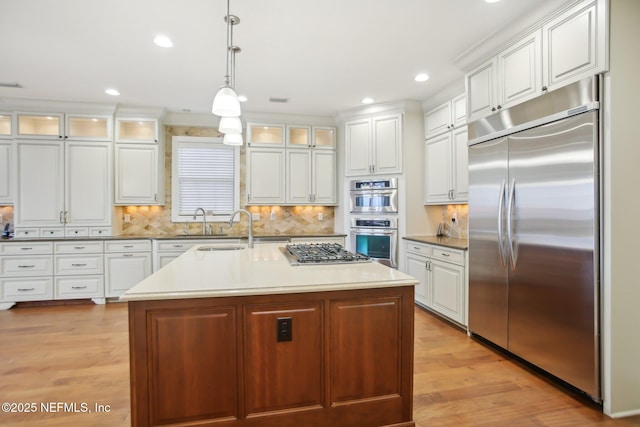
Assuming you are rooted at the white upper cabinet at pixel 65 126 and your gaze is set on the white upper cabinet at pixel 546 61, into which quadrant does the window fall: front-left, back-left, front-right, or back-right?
front-left

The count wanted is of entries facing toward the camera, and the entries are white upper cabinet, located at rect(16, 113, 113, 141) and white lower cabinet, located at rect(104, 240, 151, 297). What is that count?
2

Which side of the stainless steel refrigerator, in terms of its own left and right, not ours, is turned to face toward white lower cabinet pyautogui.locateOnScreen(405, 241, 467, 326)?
right

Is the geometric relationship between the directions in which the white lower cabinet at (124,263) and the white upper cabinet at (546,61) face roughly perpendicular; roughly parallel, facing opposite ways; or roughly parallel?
roughly perpendicular

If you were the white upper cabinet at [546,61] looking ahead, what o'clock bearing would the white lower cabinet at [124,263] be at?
The white lower cabinet is roughly at 1 o'clock from the white upper cabinet.

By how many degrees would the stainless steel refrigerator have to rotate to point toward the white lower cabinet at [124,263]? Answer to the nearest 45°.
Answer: approximately 45° to its right

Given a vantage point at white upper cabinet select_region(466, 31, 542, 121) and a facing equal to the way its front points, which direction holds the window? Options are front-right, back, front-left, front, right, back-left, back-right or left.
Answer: front-right

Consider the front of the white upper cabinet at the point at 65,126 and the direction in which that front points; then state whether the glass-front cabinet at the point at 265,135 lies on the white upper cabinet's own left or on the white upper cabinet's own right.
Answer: on the white upper cabinet's own left

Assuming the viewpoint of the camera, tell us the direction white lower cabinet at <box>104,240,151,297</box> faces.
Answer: facing the viewer

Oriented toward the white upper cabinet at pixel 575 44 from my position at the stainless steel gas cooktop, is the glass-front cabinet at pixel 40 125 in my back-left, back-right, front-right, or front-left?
back-left

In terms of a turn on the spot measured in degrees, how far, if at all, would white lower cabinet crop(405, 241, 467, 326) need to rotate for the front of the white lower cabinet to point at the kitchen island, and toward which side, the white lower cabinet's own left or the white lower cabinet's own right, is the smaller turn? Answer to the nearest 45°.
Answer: approximately 45° to the white lower cabinet's own left

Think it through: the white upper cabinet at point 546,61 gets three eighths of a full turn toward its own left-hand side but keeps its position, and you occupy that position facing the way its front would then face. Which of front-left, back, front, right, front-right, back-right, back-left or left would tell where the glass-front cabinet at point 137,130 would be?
back

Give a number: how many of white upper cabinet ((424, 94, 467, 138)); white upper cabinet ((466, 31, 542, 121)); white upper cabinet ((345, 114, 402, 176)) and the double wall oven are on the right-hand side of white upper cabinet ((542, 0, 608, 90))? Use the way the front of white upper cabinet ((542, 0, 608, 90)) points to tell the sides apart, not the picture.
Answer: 4

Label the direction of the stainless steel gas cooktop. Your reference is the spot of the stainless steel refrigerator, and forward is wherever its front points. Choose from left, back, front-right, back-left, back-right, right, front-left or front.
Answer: front

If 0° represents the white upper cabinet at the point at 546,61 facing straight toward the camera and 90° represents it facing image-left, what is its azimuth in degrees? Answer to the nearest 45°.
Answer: approximately 45°

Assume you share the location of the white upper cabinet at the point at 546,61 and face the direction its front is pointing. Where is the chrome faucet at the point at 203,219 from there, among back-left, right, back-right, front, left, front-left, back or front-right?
front-right

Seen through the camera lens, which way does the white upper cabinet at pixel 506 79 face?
facing the viewer and to the left of the viewer

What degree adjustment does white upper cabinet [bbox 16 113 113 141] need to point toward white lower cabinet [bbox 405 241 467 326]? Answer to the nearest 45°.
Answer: approximately 45° to its left
